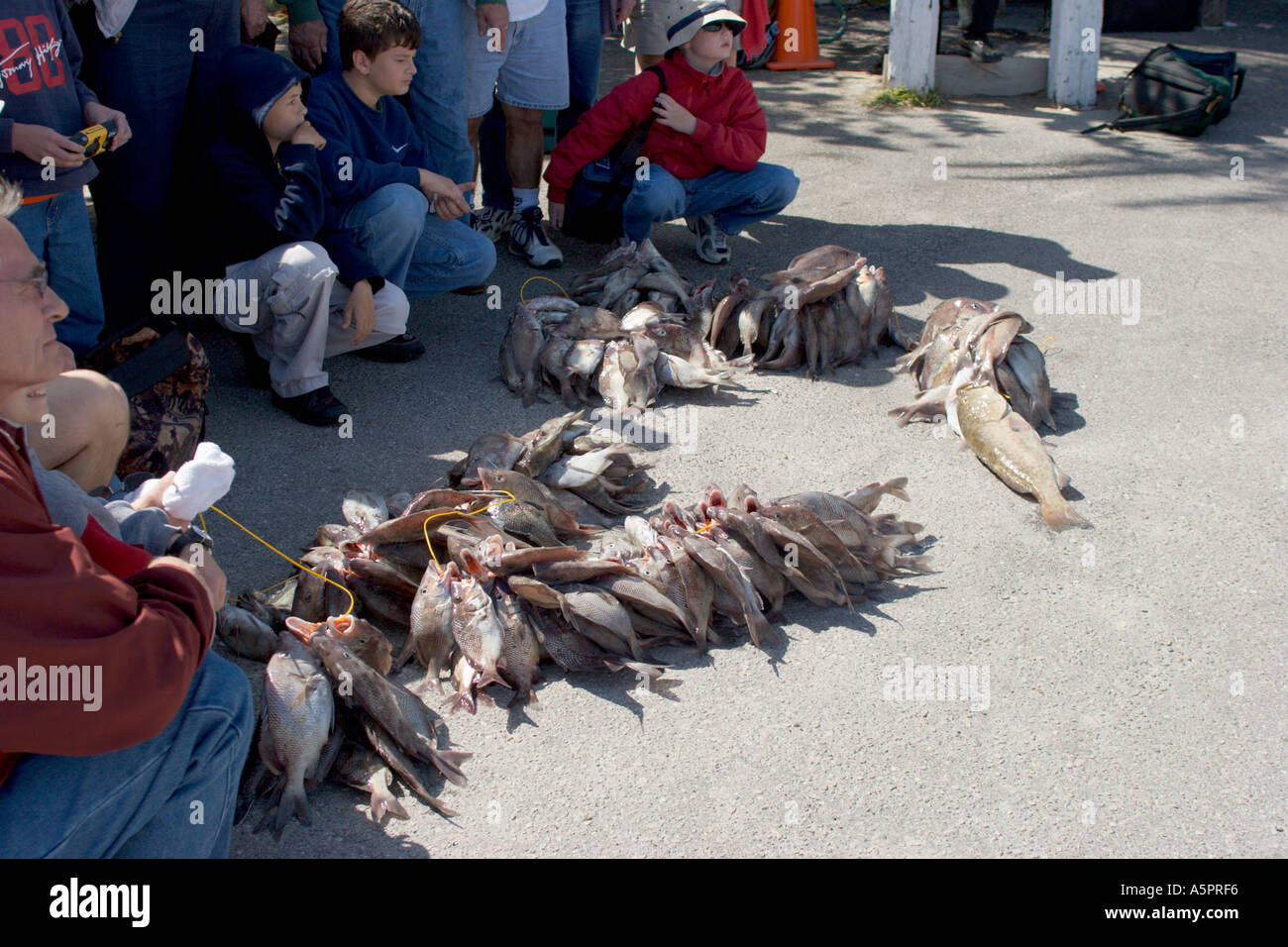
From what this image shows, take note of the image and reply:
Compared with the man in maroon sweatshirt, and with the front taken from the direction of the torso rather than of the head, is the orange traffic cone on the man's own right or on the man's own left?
on the man's own left

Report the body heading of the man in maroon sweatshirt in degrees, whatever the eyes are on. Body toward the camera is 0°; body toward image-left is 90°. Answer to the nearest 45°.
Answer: approximately 270°

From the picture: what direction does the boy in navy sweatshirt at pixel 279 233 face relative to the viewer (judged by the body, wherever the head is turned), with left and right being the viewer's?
facing the viewer and to the right of the viewer

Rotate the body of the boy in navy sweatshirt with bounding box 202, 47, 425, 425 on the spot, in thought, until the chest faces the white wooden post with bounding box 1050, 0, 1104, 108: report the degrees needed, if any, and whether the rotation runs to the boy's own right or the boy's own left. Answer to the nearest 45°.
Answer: approximately 90° to the boy's own left

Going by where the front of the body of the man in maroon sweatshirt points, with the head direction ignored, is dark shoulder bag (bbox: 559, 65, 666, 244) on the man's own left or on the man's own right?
on the man's own left

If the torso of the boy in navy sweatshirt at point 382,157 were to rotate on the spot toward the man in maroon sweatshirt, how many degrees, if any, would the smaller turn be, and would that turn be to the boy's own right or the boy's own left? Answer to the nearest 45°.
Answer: approximately 45° to the boy's own right

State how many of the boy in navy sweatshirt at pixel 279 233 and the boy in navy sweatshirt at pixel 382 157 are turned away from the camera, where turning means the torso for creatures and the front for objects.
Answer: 0

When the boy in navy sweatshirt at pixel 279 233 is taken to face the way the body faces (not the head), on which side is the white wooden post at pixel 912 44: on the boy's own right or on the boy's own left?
on the boy's own left

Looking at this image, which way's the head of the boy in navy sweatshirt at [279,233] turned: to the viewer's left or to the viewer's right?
to the viewer's right

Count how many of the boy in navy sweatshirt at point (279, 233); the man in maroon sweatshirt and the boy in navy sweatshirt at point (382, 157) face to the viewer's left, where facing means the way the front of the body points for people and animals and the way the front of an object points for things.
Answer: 0

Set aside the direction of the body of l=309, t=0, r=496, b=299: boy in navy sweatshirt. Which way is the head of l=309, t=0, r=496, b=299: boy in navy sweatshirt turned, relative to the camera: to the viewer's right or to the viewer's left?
to the viewer's right
